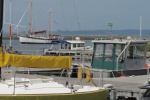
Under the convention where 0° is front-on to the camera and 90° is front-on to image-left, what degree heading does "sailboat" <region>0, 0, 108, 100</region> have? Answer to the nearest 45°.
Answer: approximately 90°
